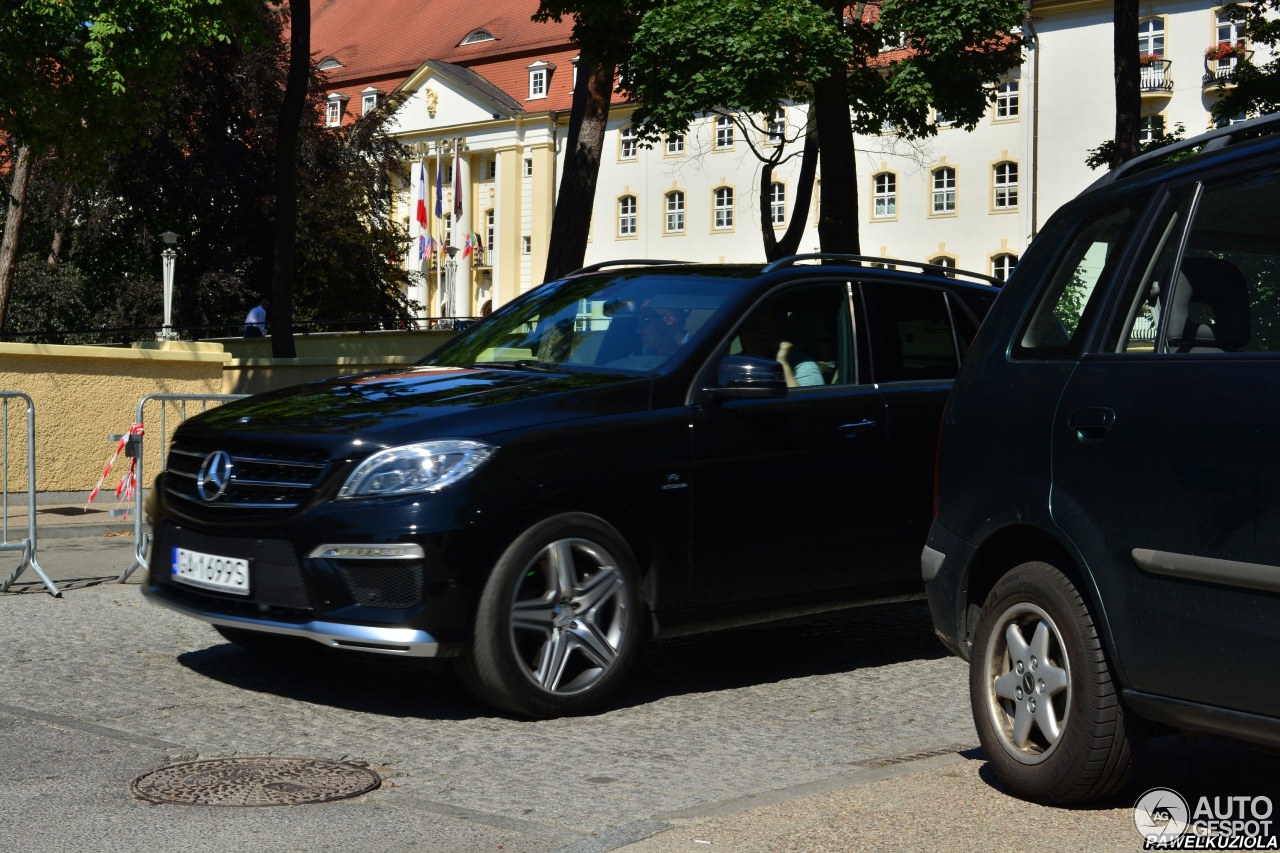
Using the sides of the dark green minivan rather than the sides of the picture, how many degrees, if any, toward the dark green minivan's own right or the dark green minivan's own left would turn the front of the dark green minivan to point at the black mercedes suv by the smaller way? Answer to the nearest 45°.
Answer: approximately 180°

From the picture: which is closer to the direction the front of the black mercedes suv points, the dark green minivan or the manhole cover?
the manhole cover

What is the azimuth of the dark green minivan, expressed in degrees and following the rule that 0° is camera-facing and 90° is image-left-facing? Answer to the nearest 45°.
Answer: approximately 315°

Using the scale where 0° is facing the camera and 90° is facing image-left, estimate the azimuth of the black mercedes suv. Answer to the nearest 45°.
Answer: approximately 45°

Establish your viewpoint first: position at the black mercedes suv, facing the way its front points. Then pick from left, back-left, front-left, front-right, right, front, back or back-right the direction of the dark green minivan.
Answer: left

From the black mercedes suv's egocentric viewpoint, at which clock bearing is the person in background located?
The person in background is roughly at 4 o'clock from the black mercedes suv.
